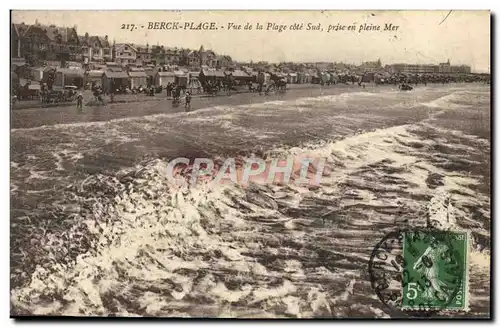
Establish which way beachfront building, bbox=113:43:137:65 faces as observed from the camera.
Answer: facing the viewer and to the right of the viewer

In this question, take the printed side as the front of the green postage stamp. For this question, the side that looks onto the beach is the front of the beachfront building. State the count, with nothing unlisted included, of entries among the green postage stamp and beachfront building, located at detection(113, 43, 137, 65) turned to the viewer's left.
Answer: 0
